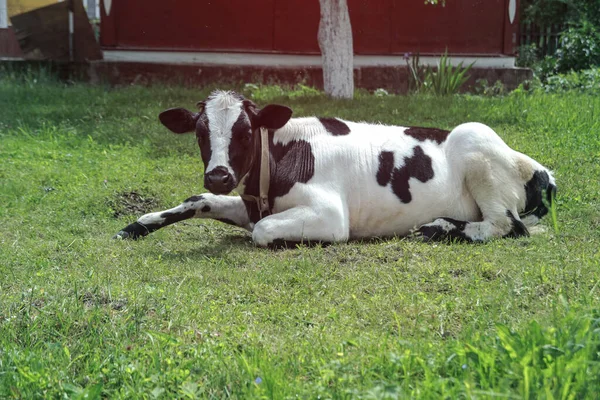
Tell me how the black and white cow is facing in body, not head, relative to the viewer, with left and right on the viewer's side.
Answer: facing to the left of the viewer

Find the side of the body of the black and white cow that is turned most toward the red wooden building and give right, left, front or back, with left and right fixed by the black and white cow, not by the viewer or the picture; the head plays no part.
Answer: right

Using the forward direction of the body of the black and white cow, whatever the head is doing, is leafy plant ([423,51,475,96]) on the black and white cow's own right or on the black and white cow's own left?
on the black and white cow's own right
